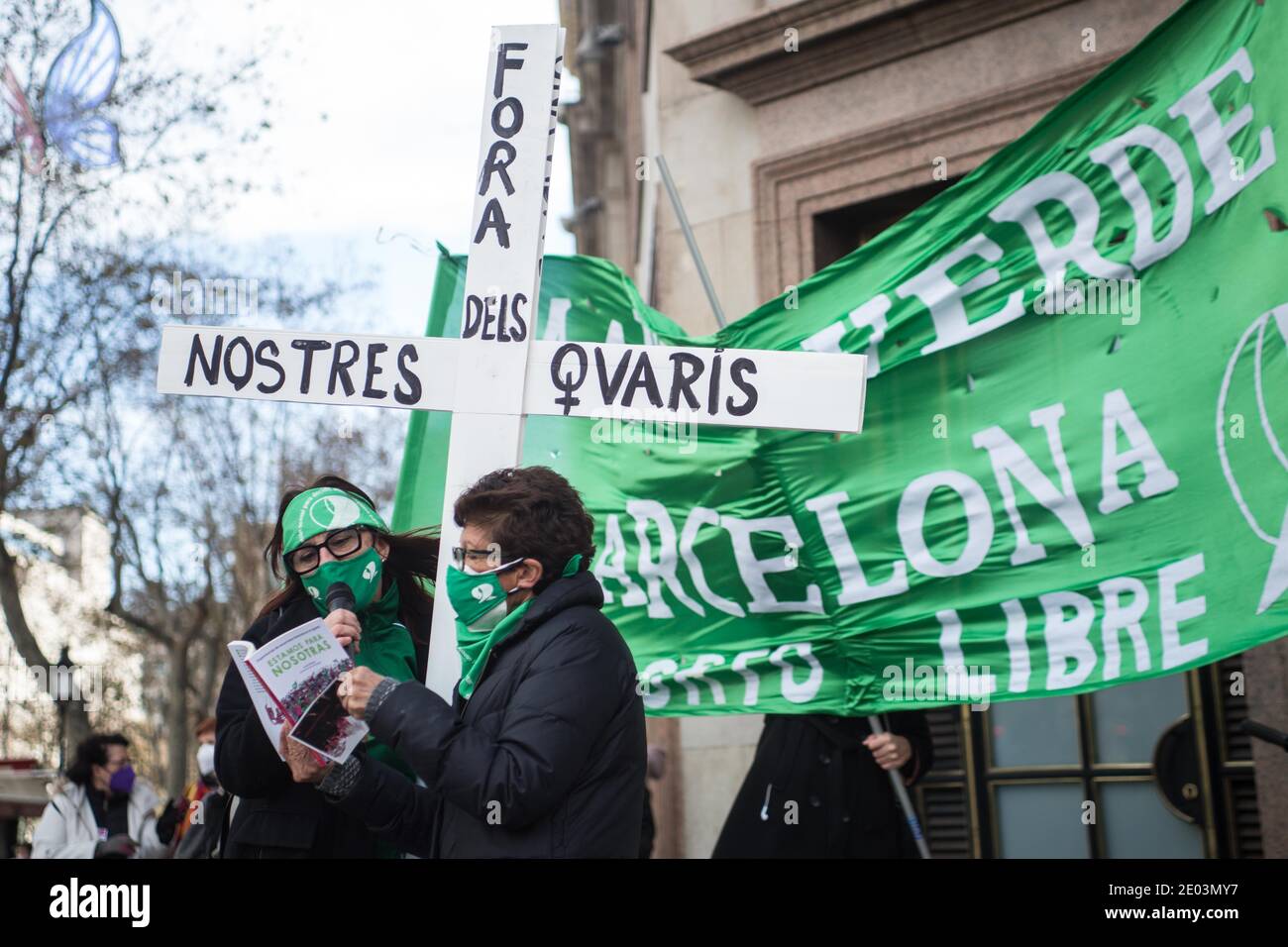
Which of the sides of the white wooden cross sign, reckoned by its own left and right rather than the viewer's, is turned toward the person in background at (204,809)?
back

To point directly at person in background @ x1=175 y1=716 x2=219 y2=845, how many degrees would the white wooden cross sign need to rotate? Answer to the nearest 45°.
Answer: approximately 180°

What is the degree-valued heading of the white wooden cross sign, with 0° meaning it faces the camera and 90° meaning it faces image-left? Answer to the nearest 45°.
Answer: approximately 0°

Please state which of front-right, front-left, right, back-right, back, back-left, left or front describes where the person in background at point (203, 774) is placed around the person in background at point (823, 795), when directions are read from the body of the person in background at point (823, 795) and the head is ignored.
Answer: back-right

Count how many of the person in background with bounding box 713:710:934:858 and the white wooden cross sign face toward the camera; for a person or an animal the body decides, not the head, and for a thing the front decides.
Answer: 2
